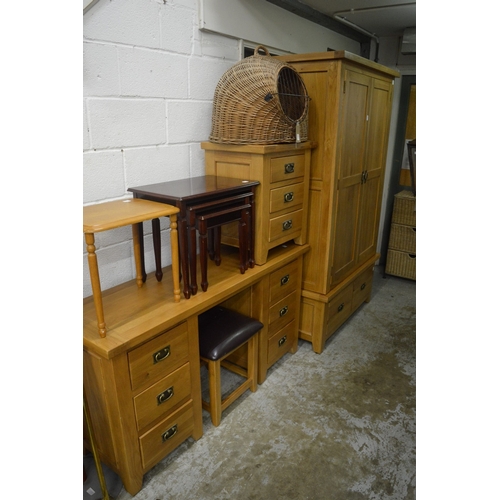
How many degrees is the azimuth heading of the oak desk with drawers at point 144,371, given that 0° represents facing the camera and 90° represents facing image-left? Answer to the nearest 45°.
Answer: approximately 315°

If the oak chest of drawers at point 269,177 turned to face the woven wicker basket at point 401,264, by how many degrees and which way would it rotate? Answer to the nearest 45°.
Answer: approximately 90° to its left

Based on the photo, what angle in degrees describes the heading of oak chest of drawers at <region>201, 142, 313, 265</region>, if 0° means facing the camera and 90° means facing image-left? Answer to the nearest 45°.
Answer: approximately 315°
